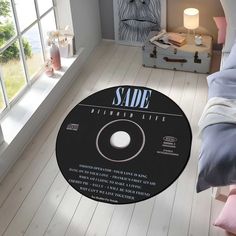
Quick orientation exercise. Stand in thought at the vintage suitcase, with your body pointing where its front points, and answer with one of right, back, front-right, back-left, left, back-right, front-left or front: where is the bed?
front

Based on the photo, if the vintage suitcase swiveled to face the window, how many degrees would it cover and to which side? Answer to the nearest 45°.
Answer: approximately 45° to its right

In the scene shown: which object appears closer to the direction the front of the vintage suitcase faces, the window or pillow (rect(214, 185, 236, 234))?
the pillow

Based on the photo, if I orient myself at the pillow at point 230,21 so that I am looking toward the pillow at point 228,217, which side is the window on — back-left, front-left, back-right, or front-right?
front-right

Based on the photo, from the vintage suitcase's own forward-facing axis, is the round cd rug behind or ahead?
ahead

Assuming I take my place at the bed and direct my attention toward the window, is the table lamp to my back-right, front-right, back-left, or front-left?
front-right

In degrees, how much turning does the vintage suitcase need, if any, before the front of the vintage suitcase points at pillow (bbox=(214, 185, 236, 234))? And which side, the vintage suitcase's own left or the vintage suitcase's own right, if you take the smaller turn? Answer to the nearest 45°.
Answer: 0° — it already faces it

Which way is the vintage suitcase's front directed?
toward the camera
